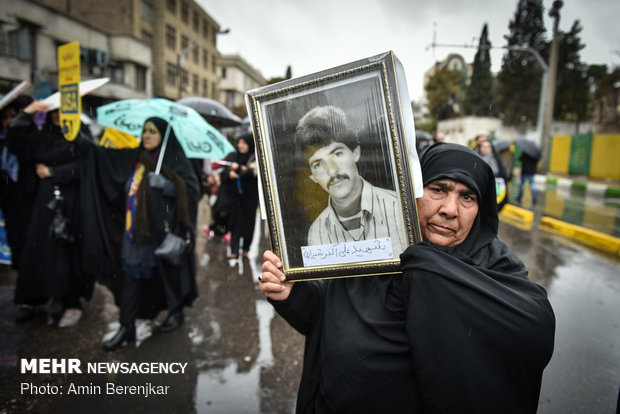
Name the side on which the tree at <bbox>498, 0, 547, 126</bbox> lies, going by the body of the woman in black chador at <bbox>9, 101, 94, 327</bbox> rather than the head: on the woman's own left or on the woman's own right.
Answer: on the woman's own left

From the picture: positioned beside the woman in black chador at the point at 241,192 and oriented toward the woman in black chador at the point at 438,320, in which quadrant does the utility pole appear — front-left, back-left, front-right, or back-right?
back-left

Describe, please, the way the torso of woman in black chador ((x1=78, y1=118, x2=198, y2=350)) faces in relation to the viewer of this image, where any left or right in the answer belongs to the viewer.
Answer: facing the viewer and to the left of the viewer

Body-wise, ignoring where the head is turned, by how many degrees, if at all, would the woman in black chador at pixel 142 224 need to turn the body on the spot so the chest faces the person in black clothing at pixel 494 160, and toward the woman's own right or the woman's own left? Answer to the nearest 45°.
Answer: approximately 135° to the woman's own left

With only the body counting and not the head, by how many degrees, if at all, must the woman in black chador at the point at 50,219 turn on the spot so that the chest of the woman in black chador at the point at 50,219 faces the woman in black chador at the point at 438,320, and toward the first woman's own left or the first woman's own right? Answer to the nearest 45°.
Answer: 0° — they already face them

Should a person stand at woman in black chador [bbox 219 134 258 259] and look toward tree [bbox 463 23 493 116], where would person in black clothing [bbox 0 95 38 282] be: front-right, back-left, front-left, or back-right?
back-left

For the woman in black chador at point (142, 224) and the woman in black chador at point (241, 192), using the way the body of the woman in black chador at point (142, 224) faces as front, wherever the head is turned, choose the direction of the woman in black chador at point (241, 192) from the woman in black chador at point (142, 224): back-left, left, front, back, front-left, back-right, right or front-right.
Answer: back

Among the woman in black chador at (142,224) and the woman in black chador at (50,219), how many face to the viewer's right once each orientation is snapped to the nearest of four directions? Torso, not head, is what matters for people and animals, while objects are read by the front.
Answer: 0

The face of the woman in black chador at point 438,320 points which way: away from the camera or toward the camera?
toward the camera

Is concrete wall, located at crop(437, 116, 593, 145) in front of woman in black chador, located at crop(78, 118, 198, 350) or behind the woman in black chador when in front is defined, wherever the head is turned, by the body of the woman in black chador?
behind

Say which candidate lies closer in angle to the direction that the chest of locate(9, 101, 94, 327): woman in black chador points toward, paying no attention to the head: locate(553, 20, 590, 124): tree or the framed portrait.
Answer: the framed portrait

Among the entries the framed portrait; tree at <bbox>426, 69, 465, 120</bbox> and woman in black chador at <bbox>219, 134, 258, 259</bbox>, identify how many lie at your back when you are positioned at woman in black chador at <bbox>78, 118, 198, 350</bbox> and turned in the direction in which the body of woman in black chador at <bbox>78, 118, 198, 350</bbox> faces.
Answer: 2

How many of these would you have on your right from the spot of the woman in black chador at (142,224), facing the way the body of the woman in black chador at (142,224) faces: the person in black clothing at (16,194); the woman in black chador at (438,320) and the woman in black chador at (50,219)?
2

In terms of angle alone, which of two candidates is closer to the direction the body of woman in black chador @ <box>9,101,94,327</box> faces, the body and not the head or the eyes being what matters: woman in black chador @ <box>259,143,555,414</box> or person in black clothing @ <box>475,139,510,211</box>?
the woman in black chador

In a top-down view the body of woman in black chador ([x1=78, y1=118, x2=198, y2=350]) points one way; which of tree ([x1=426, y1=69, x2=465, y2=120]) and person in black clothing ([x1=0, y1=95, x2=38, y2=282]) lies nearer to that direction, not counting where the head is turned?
the person in black clothing

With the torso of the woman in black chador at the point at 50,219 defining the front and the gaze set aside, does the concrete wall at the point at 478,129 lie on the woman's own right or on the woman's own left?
on the woman's own left

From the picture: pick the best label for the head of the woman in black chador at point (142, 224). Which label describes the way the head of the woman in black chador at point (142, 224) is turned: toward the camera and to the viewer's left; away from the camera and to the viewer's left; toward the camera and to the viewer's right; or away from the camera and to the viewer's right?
toward the camera and to the viewer's left
